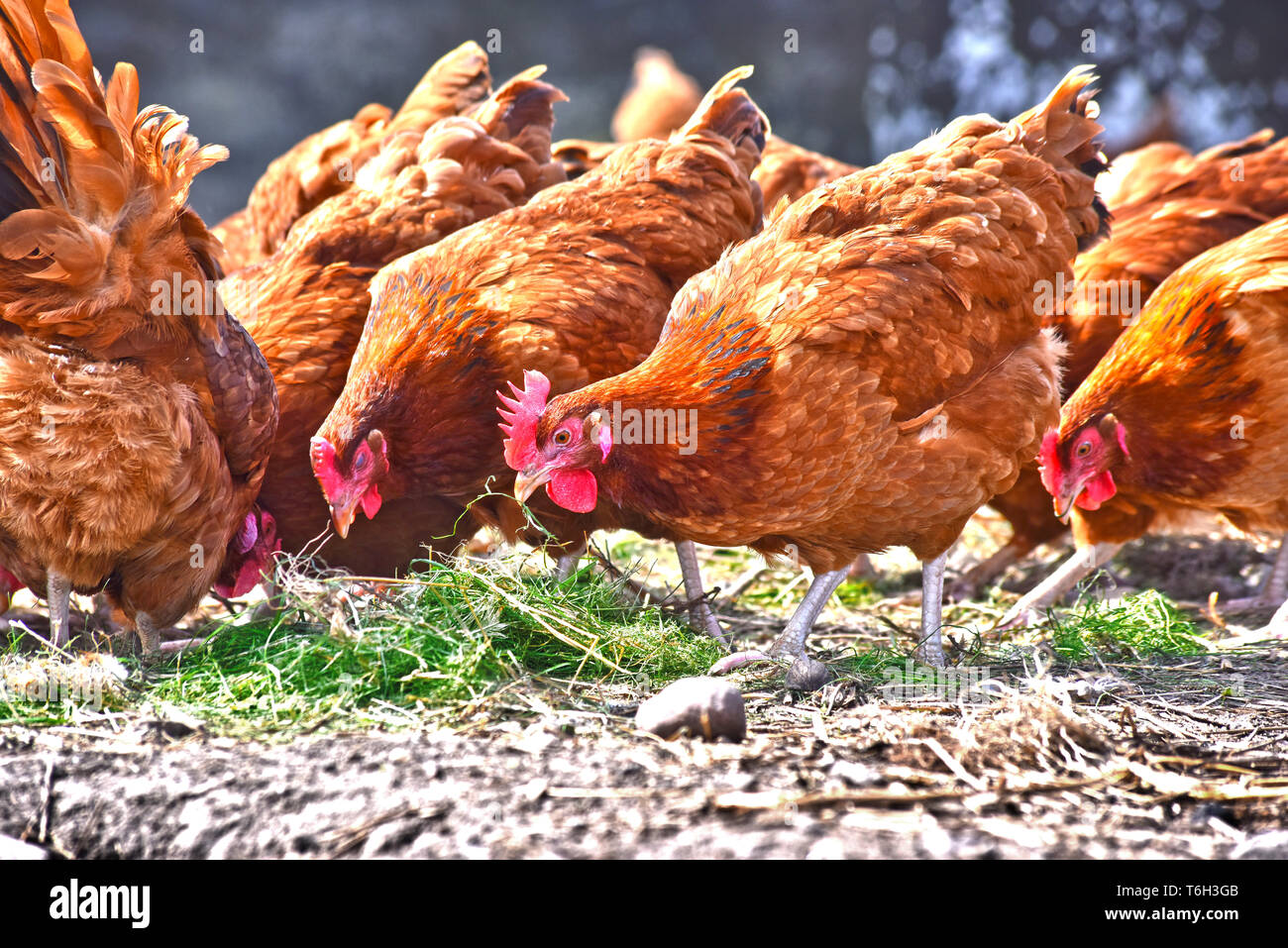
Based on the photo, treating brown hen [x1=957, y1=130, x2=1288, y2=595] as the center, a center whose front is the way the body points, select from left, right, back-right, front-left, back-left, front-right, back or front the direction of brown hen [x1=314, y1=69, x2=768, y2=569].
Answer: front-left

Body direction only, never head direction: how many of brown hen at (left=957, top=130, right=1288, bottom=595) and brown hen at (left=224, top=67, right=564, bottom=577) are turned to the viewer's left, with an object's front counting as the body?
2

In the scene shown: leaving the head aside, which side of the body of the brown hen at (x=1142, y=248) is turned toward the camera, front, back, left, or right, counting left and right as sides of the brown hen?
left

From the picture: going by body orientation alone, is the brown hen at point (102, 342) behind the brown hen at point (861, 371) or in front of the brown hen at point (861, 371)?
in front

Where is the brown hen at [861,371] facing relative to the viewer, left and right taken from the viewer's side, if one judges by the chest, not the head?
facing to the left of the viewer

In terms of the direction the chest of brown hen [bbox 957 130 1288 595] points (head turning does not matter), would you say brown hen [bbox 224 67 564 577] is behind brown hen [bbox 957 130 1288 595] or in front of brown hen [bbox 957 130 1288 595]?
in front

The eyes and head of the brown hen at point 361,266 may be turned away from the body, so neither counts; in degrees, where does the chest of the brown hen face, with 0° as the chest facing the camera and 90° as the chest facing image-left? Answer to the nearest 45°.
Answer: approximately 90°

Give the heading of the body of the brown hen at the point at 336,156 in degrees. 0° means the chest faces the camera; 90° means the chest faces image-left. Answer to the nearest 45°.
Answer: approximately 90°

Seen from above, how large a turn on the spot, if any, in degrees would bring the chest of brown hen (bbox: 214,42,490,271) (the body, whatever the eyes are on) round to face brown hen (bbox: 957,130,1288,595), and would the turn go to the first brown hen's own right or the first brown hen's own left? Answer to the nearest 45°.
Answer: approximately 180°

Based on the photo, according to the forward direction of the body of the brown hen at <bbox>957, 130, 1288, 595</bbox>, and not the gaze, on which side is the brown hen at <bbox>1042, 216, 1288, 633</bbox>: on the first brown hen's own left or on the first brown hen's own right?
on the first brown hen's own left
